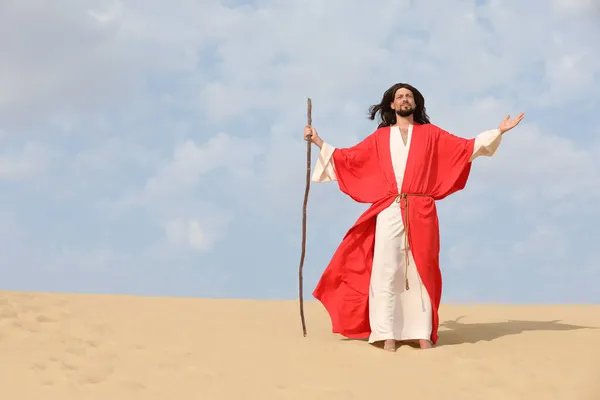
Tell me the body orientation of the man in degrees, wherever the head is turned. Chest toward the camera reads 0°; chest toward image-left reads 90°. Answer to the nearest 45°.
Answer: approximately 0°
